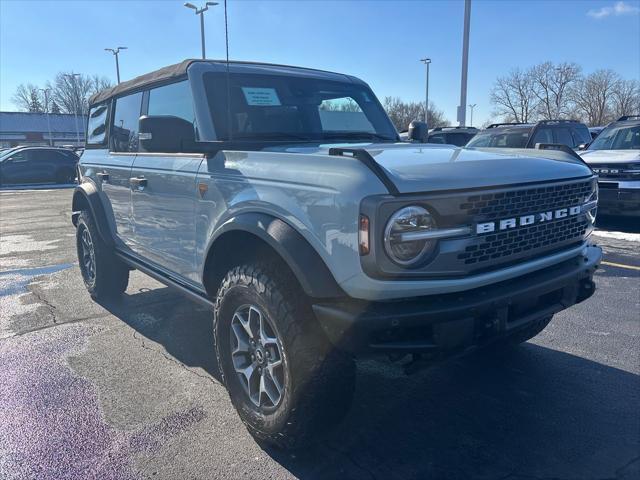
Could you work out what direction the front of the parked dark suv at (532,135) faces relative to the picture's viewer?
facing the viewer and to the left of the viewer

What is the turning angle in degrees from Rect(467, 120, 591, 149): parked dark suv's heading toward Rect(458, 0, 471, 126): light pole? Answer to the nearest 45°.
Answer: approximately 45° to its right

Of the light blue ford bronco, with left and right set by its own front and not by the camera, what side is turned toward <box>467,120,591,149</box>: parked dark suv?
left

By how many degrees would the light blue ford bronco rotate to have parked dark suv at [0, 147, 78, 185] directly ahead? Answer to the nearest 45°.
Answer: approximately 180°

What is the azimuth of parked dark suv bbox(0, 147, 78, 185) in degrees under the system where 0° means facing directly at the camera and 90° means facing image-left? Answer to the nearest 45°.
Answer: approximately 90°

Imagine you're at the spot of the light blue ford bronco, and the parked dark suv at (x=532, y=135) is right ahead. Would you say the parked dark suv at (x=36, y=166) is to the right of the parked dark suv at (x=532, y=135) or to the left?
left

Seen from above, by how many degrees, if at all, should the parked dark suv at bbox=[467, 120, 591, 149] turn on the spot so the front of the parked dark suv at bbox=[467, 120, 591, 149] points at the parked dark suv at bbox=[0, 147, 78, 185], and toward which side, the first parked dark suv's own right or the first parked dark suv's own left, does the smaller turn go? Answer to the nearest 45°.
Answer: approximately 45° to the first parked dark suv's own right

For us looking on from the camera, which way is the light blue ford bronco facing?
facing the viewer and to the right of the viewer

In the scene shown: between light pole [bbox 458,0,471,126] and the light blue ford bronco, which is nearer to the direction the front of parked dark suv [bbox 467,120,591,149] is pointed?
the light blue ford bronco

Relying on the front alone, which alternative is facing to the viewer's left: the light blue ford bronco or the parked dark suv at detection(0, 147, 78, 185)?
the parked dark suv

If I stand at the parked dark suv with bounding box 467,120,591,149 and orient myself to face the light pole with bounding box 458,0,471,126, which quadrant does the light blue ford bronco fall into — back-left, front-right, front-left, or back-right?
back-left

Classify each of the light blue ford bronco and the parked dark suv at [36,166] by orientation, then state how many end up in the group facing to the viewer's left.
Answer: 1

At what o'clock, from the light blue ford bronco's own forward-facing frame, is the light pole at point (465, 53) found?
The light pole is roughly at 8 o'clock from the light blue ford bronco.
